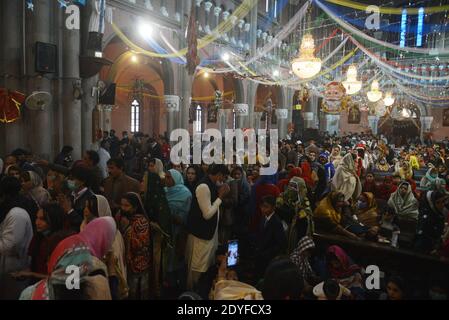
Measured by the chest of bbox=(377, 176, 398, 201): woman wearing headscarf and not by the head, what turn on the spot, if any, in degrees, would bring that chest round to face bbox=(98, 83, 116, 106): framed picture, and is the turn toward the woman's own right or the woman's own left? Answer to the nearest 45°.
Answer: approximately 45° to the woman's own right

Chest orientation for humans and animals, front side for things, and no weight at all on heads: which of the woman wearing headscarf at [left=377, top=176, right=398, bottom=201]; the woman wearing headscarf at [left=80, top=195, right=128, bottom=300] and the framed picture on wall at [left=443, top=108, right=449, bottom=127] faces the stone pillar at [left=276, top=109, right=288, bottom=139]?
the framed picture on wall

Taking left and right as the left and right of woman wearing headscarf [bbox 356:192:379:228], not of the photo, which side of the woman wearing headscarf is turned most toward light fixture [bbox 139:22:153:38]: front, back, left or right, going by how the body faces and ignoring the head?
right

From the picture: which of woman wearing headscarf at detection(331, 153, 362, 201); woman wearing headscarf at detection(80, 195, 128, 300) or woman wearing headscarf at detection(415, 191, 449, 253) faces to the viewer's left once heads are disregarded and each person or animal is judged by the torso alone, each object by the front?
woman wearing headscarf at detection(80, 195, 128, 300)

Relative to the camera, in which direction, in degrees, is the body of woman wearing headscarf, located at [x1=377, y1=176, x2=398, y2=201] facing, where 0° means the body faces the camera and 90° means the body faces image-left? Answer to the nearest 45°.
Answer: approximately 45°

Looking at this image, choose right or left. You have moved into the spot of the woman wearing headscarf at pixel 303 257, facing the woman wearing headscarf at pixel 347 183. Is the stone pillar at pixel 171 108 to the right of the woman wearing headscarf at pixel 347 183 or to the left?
left
